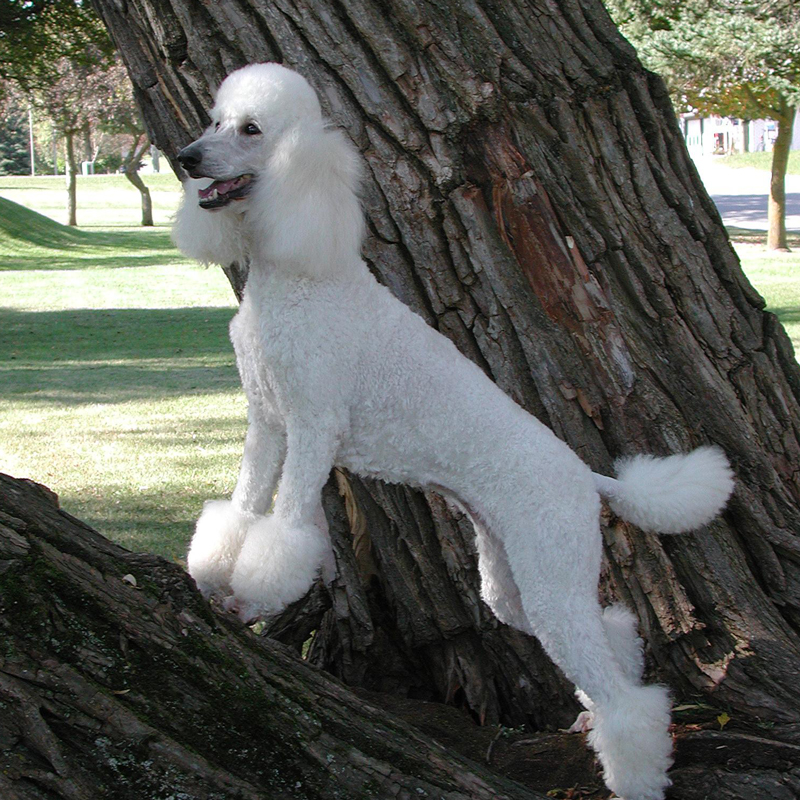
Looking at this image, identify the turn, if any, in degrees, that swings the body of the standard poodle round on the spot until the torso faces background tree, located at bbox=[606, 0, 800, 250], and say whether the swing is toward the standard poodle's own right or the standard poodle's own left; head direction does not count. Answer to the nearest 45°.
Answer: approximately 90° to the standard poodle's own right

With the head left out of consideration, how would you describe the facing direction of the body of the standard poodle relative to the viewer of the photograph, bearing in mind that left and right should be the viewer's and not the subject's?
facing to the left of the viewer

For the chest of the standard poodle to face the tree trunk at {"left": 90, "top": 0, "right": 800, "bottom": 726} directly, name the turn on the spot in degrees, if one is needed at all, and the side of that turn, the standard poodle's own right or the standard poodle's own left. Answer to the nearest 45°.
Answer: approximately 135° to the standard poodle's own right

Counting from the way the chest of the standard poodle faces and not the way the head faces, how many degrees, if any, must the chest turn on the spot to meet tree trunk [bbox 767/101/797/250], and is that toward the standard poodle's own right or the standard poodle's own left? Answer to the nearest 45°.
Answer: approximately 90° to the standard poodle's own right

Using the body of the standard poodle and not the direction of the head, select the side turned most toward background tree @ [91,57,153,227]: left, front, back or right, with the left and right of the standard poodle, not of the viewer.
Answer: right
